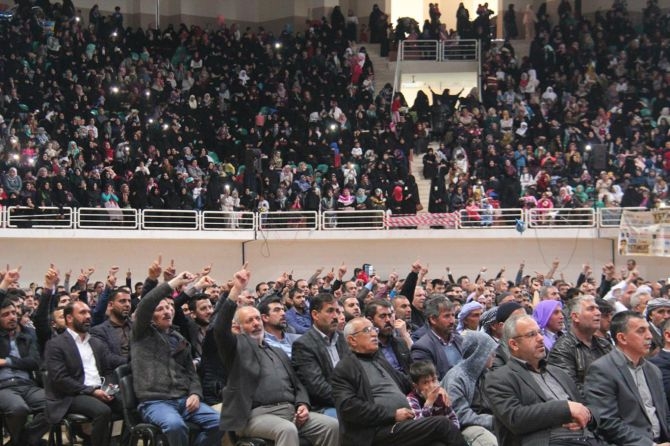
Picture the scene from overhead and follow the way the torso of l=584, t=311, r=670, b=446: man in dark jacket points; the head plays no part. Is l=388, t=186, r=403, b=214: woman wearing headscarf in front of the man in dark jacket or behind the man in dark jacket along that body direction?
behind

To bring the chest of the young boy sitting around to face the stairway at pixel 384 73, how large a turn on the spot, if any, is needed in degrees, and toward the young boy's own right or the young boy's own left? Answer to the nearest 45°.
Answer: approximately 135° to the young boy's own left

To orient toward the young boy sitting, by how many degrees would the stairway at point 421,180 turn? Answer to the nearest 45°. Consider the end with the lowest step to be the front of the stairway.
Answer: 0° — it already faces them

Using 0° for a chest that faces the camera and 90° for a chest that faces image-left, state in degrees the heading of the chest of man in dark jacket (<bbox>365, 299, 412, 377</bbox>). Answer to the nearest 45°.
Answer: approximately 315°

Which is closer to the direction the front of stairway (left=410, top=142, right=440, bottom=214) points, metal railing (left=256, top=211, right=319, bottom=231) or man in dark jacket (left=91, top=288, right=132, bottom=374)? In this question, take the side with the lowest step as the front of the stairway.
the man in dark jacket

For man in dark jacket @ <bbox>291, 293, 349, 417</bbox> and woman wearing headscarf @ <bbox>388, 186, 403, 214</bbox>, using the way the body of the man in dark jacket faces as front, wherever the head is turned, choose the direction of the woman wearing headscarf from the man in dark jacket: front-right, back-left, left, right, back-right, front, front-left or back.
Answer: back-left

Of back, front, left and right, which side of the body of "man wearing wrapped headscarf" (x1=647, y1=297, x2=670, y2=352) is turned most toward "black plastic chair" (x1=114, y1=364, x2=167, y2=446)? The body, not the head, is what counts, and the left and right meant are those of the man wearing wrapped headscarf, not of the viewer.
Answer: right
